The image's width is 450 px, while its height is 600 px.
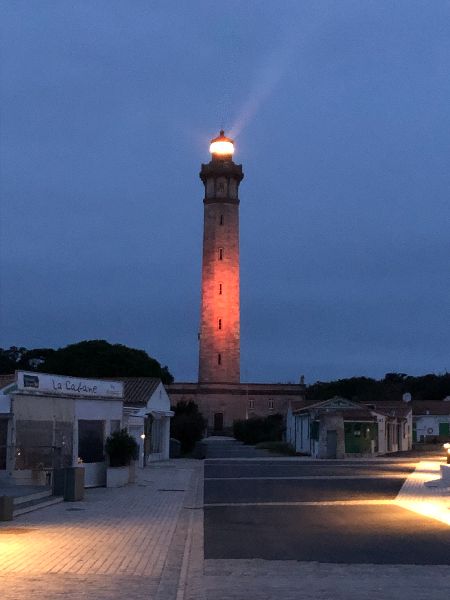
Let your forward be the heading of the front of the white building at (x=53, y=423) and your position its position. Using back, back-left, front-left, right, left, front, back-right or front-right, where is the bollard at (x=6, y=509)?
front-right

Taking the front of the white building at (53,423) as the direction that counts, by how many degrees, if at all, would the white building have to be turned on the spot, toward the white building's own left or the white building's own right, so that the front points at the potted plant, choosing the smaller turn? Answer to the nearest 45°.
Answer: approximately 90° to the white building's own left

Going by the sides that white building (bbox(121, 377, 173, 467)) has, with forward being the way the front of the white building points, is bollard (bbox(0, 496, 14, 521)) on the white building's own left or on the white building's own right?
on the white building's own right

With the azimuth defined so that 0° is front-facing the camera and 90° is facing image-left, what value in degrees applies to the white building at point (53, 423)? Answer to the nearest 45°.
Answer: approximately 315°

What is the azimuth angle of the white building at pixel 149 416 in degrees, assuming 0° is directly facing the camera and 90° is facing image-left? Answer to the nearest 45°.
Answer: approximately 315°

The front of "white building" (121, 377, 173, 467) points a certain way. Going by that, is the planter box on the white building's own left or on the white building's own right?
on the white building's own right
